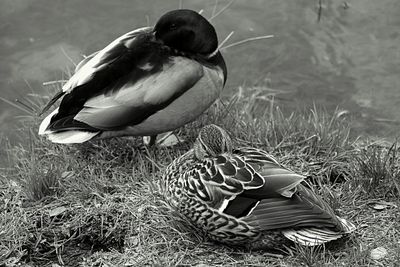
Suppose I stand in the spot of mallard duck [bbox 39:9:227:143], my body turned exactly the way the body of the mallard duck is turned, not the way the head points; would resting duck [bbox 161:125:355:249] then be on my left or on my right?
on my right

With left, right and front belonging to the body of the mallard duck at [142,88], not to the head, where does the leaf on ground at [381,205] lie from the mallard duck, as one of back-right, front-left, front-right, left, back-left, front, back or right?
front-right

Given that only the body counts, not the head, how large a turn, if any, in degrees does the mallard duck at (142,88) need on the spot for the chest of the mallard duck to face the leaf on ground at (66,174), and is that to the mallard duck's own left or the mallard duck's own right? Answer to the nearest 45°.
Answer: approximately 180°

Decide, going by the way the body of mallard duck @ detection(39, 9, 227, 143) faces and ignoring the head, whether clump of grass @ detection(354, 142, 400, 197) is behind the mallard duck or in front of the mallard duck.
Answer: in front

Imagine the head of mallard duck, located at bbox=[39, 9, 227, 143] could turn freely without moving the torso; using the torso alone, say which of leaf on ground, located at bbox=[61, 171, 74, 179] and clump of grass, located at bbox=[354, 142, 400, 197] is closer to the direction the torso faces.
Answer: the clump of grass

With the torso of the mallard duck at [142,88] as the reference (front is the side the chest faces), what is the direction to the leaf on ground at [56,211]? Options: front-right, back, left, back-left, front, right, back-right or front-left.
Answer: back-right

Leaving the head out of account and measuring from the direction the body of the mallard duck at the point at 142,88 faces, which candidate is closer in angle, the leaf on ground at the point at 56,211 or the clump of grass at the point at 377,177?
the clump of grass

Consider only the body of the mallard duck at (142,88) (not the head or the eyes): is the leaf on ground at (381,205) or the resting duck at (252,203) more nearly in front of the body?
the leaf on ground

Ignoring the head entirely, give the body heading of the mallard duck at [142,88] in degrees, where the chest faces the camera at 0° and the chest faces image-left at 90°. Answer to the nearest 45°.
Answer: approximately 270°
